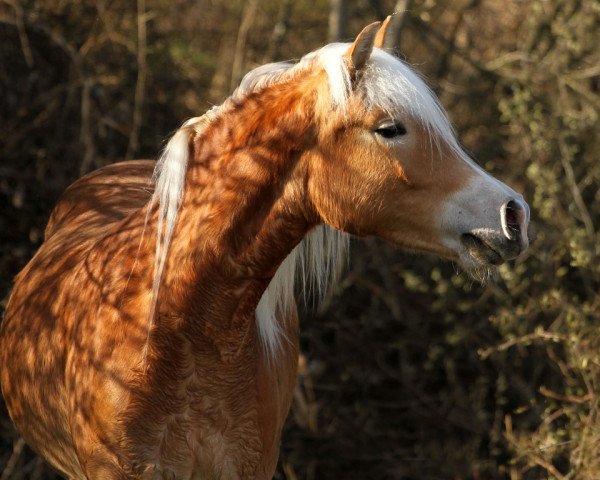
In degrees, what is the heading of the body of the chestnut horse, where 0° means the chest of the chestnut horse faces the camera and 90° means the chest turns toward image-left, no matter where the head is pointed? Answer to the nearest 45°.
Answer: approximately 315°

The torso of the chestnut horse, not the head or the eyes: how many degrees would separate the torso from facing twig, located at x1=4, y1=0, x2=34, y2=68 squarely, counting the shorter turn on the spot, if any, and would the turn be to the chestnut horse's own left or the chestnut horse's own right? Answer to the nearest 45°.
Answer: approximately 180°

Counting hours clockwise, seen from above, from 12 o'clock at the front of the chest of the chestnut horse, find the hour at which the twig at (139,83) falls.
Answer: The twig is roughly at 7 o'clock from the chestnut horse.

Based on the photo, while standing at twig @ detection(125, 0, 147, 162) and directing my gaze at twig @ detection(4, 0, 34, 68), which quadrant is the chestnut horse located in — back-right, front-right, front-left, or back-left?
back-left

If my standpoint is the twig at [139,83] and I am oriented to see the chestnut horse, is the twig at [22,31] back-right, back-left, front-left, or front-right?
back-right
